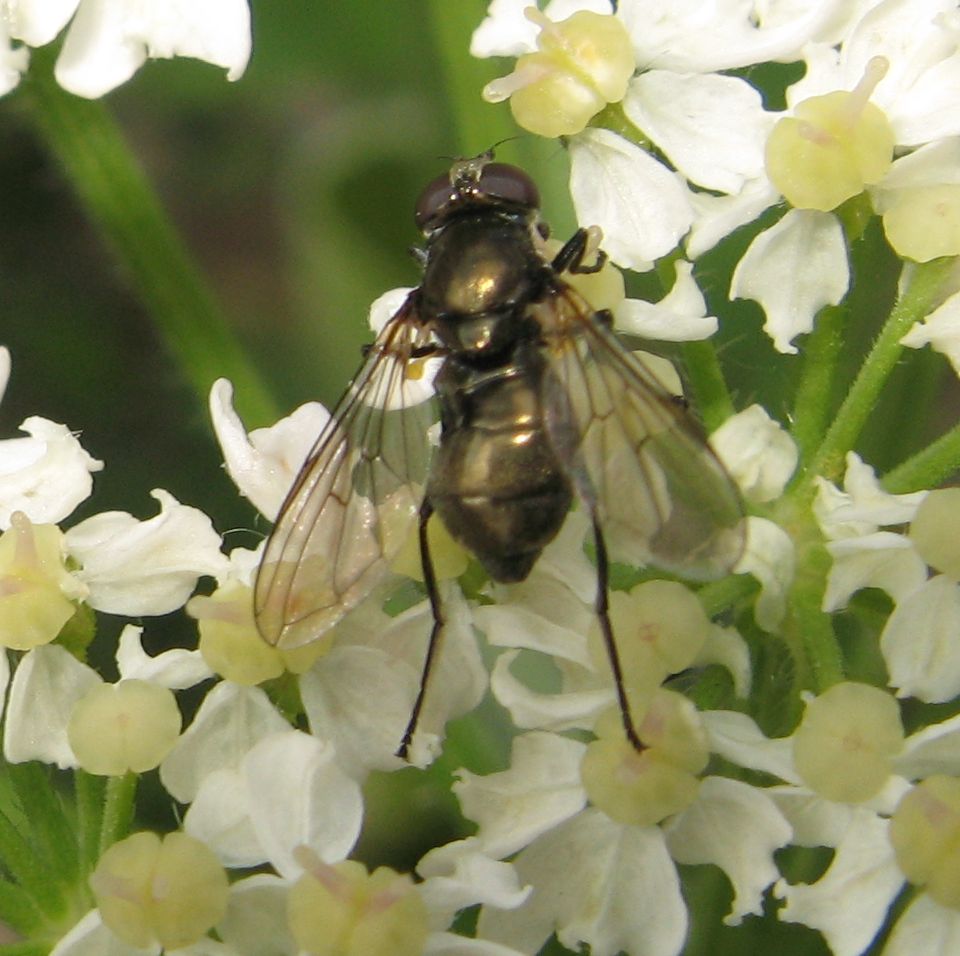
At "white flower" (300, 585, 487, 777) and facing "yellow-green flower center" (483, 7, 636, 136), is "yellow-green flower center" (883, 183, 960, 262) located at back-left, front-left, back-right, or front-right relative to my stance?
front-right

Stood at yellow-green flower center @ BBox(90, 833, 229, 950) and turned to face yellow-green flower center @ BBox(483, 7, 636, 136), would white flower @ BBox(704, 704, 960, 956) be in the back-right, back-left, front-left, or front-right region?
front-right

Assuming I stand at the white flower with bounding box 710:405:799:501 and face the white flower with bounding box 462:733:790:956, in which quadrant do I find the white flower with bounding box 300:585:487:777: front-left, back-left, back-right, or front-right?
front-right

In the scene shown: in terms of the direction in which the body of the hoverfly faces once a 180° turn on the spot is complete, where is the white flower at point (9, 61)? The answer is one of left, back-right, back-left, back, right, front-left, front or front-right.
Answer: back-right

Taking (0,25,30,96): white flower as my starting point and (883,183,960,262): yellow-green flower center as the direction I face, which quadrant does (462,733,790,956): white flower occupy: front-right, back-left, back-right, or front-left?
front-right

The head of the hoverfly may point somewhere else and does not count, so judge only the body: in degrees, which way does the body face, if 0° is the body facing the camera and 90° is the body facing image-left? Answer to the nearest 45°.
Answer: approximately 180°
